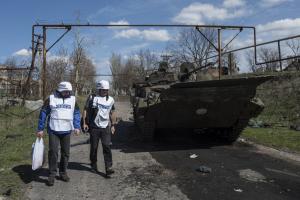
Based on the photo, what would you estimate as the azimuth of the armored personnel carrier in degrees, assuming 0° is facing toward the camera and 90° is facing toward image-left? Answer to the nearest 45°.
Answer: approximately 0°
